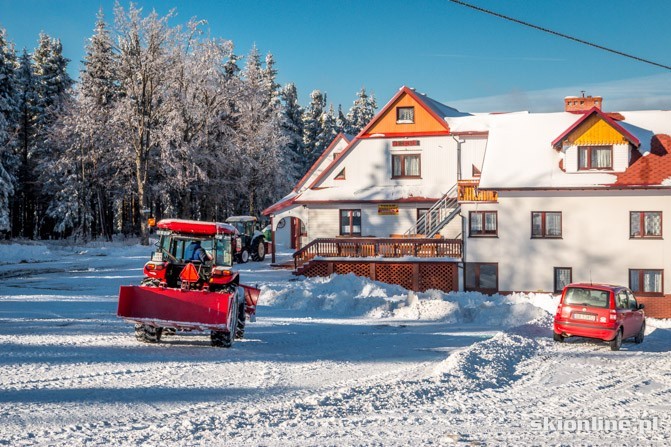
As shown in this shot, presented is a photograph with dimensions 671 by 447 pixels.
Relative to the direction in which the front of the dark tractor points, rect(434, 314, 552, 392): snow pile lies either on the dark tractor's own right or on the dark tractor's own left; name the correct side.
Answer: on the dark tractor's own left

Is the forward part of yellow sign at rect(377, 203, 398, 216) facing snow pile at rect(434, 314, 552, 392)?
yes

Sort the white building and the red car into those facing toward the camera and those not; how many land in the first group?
1

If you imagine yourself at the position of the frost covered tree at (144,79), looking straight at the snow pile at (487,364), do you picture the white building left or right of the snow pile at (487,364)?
left

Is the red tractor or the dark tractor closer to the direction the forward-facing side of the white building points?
the red tractor

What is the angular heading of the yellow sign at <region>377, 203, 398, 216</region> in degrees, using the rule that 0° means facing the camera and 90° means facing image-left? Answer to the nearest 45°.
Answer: approximately 0°

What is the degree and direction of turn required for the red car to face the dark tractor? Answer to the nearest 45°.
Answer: approximately 90° to its left

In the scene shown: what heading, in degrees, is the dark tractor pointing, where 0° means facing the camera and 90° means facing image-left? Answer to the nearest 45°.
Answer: approximately 45°

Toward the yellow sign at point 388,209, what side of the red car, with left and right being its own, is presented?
left

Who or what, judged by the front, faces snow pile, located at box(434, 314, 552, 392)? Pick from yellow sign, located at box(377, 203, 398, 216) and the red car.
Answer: the yellow sign
